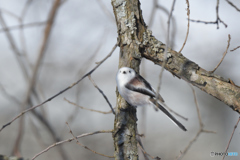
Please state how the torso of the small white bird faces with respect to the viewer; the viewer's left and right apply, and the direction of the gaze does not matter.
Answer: facing the viewer and to the left of the viewer
